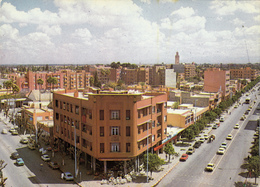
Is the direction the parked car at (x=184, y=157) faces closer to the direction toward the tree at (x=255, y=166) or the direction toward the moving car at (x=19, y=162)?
the moving car

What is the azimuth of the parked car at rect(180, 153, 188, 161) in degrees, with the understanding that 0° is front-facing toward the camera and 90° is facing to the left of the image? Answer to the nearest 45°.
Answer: approximately 45°

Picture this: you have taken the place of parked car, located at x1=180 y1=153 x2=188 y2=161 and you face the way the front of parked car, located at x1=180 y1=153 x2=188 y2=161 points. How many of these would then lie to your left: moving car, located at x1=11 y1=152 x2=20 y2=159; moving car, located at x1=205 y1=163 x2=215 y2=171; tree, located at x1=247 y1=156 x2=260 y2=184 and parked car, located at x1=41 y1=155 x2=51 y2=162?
2

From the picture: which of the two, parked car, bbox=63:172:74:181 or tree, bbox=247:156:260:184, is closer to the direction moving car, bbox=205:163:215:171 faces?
the parked car

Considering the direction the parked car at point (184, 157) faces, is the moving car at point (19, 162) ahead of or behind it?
ahead

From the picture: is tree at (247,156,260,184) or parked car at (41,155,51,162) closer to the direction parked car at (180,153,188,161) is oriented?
the parked car at (41,155,51,162)

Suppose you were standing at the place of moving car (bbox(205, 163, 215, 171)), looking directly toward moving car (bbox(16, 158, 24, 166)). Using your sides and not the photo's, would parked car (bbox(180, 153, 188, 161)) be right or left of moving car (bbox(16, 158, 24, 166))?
right
